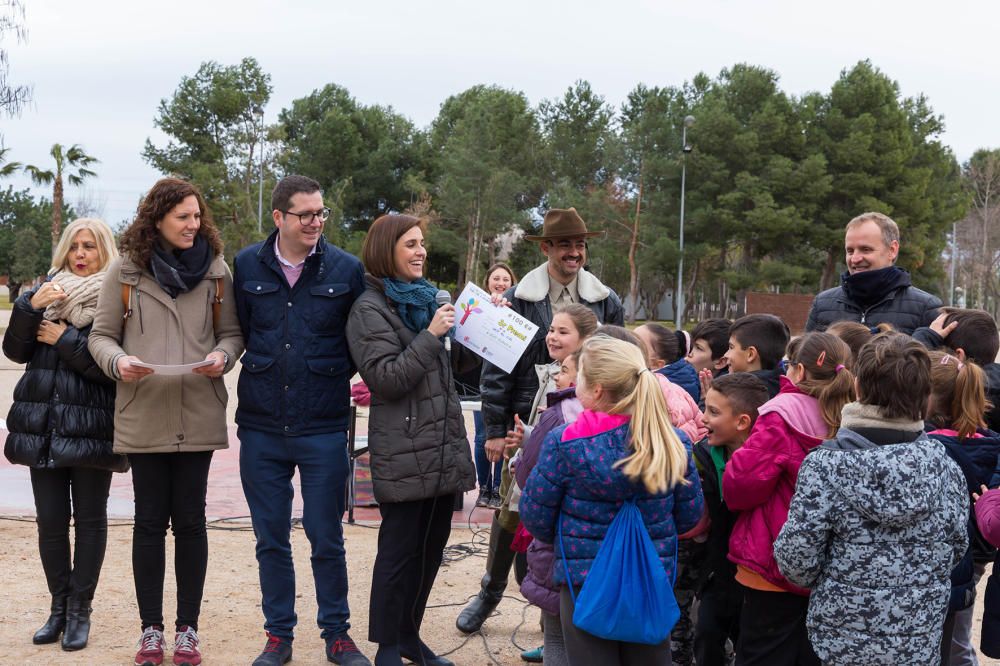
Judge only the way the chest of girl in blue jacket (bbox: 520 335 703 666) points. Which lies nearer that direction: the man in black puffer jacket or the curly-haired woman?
the man in black puffer jacket

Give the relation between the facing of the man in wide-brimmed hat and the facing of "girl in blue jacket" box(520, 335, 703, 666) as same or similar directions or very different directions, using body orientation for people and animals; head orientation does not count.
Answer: very different directions

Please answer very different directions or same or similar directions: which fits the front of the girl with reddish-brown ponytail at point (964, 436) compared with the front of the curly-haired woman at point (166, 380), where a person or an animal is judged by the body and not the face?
very different directions

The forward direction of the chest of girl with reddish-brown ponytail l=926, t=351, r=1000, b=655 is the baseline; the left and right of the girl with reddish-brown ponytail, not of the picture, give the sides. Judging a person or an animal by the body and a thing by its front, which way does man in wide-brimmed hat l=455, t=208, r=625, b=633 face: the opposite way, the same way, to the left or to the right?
the opposite way

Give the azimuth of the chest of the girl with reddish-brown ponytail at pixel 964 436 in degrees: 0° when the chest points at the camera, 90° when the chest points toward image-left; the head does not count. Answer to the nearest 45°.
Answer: approximately 135°

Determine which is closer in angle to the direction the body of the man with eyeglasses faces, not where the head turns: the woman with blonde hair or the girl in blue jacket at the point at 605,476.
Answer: the girl in blue jacket

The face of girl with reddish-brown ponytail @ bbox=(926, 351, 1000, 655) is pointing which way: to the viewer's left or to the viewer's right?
to the viewer's left

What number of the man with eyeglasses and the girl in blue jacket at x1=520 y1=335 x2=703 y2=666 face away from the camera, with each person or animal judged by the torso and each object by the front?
1

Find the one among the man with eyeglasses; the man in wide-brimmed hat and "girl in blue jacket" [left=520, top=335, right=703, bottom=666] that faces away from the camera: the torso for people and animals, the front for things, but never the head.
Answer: the girl in blue jacket

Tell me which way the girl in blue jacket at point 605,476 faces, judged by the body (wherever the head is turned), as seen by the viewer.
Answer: away from the camera

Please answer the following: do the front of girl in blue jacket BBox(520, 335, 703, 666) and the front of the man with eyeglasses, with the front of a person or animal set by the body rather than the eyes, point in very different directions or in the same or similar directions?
very different directions

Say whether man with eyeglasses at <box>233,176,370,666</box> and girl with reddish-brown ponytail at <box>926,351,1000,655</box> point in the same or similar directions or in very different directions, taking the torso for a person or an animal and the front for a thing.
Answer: very different directions

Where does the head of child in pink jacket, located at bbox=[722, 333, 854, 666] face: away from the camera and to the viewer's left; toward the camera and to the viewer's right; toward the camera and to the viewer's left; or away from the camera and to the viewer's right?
away from the camera and to the viewer's left

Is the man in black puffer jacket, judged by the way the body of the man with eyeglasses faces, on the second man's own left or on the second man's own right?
on the second man's own left
